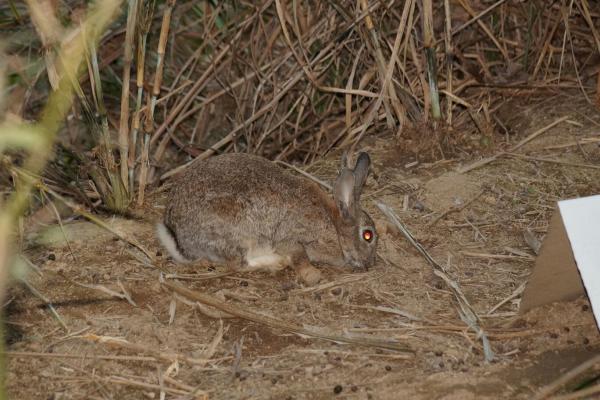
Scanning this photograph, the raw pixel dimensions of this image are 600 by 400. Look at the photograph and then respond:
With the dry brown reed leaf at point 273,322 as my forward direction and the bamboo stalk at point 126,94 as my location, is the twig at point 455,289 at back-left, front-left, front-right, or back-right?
front-left

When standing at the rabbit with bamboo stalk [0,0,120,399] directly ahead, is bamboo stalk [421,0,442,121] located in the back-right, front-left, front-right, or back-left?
back-left

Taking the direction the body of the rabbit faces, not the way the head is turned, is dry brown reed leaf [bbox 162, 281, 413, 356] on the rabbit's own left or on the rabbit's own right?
on the rabbit's own right

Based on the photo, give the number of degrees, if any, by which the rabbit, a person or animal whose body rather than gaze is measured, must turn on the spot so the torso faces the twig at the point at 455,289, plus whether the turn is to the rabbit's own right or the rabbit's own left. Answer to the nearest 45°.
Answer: approximately 45° to the rabbit's own right

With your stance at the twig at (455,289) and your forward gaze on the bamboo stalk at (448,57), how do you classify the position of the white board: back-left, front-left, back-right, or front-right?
back-right

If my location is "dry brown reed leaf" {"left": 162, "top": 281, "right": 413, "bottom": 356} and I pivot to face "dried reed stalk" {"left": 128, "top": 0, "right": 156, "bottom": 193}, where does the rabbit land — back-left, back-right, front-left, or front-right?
front-right

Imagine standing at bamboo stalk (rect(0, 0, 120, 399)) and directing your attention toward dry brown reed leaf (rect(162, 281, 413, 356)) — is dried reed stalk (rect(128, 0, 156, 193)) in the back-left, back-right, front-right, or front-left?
front-left

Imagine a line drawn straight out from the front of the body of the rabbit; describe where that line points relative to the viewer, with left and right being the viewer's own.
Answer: facing to the right of the viewer

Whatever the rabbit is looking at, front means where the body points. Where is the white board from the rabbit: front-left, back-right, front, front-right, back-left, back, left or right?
front-right

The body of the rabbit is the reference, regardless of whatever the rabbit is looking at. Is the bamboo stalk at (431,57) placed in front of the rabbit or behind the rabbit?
in front
